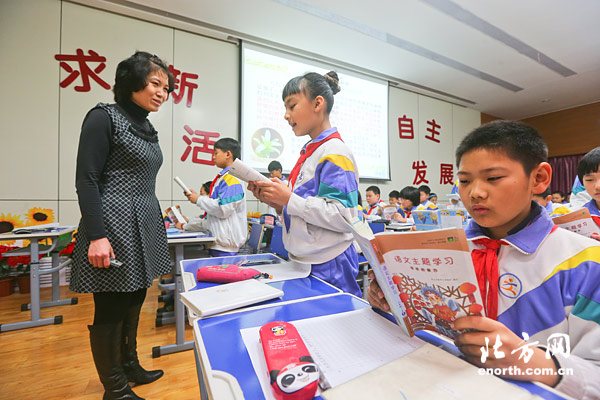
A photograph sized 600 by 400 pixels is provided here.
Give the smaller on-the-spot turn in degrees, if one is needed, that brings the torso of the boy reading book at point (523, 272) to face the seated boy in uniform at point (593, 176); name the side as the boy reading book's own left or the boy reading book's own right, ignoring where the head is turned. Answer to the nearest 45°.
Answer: approximately 135° to the boy reading book's own right

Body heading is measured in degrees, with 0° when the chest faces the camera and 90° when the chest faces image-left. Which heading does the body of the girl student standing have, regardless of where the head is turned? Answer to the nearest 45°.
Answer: approximately 90°

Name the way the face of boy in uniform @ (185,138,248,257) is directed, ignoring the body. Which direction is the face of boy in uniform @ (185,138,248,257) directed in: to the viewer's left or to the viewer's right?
to the viewer's left

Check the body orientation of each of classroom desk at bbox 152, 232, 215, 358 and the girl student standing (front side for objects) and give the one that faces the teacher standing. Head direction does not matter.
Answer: the girl student standing

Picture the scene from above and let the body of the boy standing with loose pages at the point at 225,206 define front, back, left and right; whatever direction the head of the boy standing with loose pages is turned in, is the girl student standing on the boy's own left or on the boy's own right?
on the boy's own left

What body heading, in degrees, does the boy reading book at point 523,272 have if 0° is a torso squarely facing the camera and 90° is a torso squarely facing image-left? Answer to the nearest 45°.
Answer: approximately 45°

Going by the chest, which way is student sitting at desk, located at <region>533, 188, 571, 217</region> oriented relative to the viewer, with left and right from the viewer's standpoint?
facing the viewer and to the left of the viewer

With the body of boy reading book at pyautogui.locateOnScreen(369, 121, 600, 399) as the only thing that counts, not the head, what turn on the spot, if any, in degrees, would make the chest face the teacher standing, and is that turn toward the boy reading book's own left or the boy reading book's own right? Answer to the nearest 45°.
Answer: approximately 45° to the boy reading book's own right

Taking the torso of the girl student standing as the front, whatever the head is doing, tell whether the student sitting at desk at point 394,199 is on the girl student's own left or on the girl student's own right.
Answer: on the girl student's own right

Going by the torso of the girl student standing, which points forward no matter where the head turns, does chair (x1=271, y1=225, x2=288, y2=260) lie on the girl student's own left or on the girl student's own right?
on the girl student's own right

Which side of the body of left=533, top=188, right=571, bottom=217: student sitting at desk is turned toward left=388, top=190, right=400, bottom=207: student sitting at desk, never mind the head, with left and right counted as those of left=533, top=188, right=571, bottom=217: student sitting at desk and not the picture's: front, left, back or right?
right
